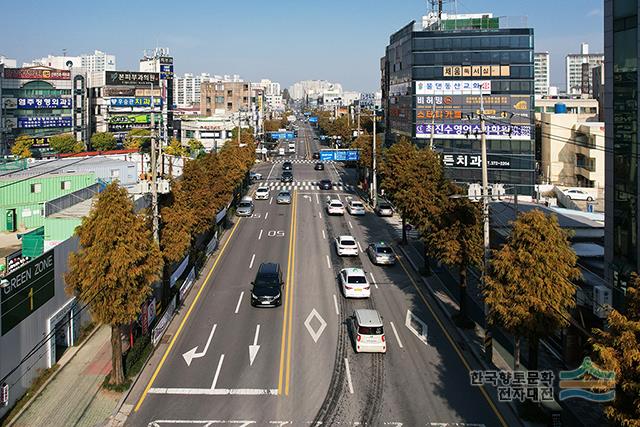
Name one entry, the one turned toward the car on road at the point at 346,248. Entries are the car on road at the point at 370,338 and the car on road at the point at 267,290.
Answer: the car on road at the point at 370,338

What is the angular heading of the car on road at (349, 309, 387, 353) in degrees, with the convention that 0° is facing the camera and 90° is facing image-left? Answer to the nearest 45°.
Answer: approximately 180°

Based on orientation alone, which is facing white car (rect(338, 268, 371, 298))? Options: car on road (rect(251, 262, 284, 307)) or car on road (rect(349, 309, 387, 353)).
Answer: car on road (rect(349, 309, 387, 353))

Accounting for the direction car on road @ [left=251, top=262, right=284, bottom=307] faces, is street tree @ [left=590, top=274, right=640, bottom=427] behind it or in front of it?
in front

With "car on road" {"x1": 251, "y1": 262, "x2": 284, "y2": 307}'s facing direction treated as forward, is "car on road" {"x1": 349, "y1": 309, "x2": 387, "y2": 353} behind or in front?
in front

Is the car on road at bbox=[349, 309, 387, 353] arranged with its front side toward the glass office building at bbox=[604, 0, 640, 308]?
no

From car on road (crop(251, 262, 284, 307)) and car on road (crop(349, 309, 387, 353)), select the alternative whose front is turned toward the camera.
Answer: car on road (crop(251, 262, 284, 307))

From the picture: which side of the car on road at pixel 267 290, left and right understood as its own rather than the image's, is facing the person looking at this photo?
front

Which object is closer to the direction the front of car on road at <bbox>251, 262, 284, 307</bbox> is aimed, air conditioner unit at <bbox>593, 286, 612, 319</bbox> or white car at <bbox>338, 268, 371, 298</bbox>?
the air conditioner unit

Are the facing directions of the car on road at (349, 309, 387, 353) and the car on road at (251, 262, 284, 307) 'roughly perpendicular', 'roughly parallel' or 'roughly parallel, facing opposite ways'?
roughly parallel, facing opposite ways

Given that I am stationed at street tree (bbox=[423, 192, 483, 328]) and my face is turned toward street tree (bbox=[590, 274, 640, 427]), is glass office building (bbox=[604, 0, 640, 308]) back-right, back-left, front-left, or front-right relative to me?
front-left

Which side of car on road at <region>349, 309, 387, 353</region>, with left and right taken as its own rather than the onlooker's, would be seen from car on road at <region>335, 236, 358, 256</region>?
front

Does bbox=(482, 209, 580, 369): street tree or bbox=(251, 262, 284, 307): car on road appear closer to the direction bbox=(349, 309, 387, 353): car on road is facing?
the car on road

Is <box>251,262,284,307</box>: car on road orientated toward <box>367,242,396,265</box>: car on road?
no
